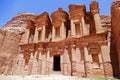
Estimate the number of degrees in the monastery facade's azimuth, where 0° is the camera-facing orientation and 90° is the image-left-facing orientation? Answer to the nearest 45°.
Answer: approximately 45°
